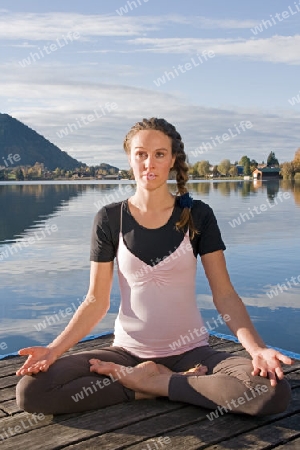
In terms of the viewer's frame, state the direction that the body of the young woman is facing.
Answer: toward the camera
